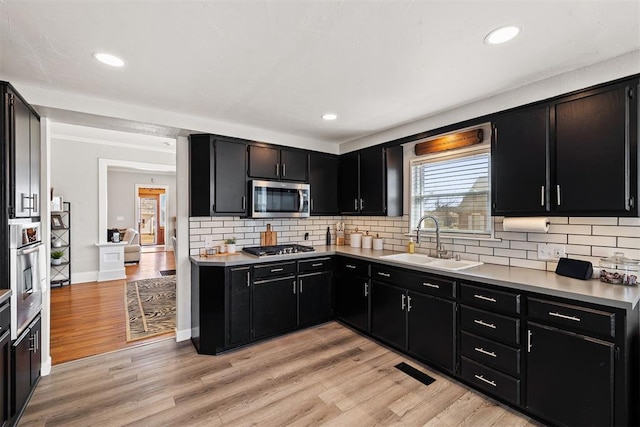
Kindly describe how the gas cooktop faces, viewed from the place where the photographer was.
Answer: facing the viewer and to the right of the viewer

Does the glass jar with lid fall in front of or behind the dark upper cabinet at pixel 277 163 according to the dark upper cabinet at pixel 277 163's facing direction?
in front

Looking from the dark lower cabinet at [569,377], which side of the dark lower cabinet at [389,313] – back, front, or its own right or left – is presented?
left

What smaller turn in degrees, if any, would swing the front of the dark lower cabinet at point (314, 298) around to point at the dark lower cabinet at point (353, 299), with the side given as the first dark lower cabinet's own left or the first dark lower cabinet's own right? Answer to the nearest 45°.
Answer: approximately 45° to the first dark lower cabinet's own left

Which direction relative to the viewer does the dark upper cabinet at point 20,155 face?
to the viewer's right

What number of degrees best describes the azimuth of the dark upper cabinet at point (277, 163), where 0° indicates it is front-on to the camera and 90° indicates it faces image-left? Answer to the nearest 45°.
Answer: approximately 315°

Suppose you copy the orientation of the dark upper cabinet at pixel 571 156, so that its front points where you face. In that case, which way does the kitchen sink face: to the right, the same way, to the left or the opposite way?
the same way

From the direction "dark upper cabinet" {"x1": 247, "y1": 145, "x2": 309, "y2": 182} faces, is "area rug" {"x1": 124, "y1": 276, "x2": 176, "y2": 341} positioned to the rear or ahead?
to the rear

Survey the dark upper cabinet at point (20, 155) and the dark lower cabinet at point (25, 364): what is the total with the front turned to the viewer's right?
2

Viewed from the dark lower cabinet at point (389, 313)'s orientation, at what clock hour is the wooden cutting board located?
The wooden cutting board is roughly at 2 o'clock from the dark lower cabinet.

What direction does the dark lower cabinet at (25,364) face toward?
to the viewer's right

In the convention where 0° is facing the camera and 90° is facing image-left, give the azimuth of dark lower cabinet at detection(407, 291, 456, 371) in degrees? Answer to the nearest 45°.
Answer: approximately 45°

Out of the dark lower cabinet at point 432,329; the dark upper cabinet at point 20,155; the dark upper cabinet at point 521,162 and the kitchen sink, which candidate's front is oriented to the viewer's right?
the dark upper cabinet at point 20,155

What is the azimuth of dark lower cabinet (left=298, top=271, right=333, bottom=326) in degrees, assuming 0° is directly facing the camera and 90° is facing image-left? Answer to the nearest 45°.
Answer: approximately 315°

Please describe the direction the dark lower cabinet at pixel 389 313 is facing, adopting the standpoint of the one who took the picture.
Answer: facing the viewer and to the left of the viewer

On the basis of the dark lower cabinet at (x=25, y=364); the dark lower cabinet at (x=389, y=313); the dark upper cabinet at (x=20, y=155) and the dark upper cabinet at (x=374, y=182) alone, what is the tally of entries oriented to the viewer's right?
2

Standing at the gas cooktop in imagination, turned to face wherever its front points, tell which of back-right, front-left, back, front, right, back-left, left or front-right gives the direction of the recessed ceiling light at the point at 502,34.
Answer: front

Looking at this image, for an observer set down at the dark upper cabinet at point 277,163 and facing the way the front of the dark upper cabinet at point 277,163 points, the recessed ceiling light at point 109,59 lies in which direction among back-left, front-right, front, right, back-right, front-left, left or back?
right

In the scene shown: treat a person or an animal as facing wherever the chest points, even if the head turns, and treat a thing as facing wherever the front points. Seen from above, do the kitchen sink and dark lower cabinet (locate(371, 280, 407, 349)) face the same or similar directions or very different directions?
same or similar directions
